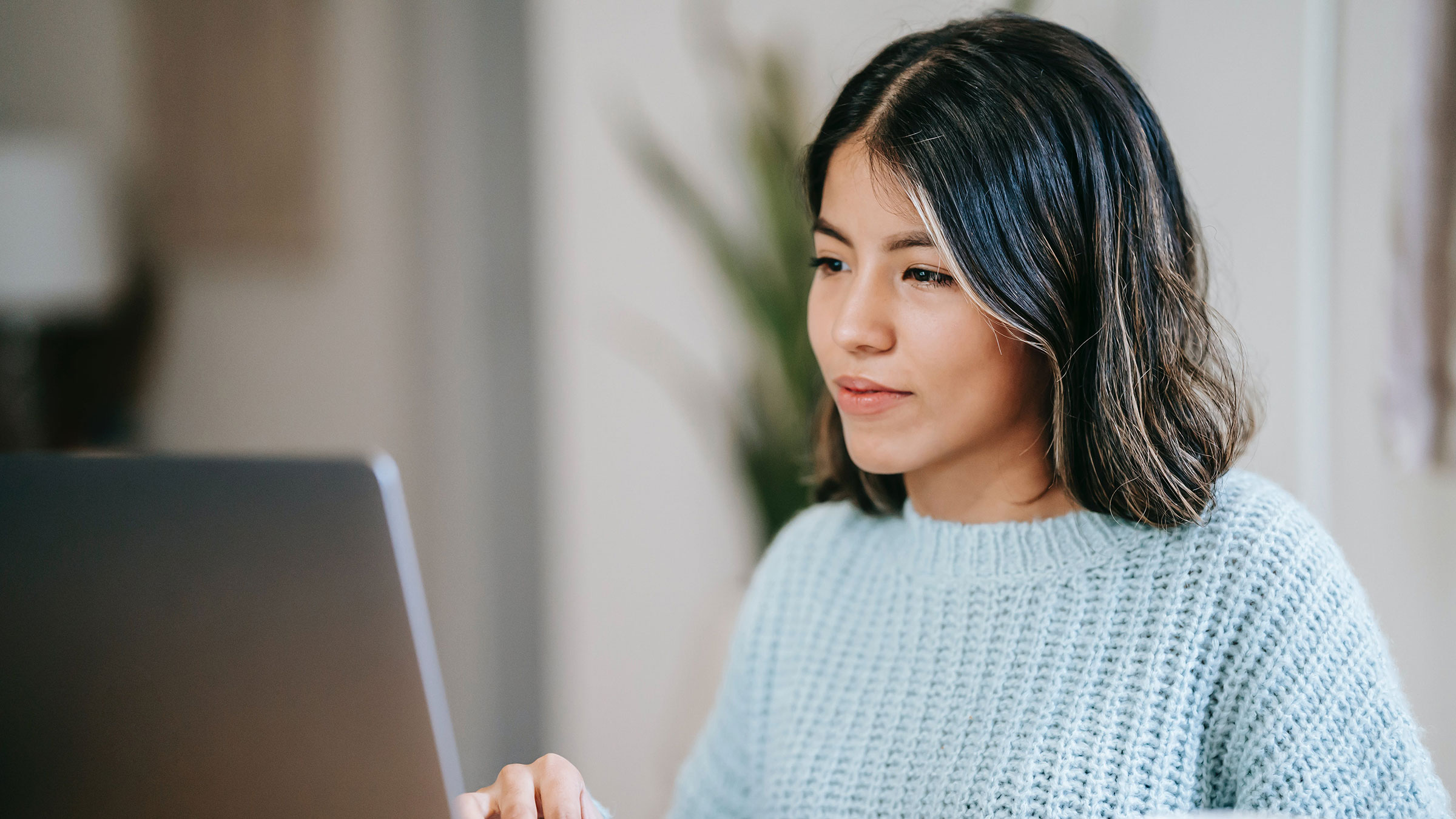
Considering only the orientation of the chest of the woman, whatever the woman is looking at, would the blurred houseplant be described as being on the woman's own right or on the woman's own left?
on the woman's own right

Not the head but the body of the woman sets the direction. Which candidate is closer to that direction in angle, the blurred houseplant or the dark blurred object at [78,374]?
the dark blurred object

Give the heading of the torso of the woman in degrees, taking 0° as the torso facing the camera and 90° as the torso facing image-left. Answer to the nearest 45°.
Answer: approximately 45°

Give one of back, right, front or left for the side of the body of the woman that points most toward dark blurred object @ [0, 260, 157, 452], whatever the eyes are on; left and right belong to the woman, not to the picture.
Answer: right

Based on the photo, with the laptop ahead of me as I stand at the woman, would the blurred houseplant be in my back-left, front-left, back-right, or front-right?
back-right

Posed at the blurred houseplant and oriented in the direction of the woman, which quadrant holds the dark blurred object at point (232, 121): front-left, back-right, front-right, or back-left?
back-right

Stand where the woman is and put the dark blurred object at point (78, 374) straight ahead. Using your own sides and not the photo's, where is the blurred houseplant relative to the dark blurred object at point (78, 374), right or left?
right

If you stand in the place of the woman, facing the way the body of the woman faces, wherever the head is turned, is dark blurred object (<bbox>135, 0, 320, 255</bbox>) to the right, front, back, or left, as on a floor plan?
right
